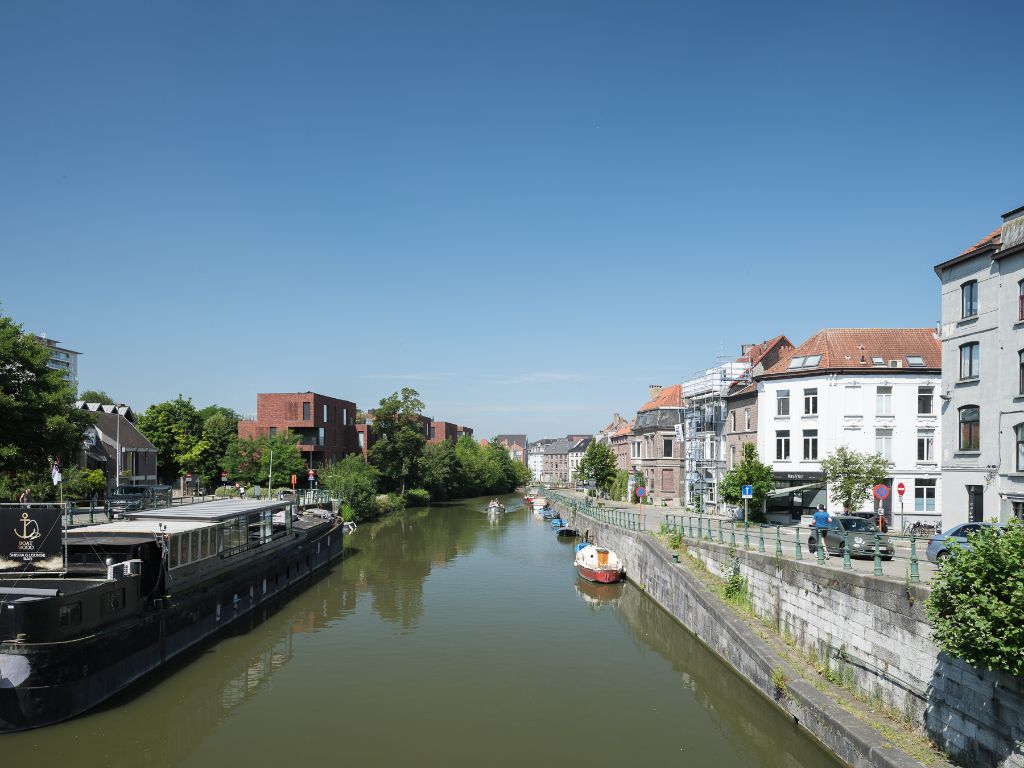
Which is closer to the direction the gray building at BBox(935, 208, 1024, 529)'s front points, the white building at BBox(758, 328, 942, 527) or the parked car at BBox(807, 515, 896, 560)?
the parked car

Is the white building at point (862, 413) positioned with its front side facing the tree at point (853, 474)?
yes

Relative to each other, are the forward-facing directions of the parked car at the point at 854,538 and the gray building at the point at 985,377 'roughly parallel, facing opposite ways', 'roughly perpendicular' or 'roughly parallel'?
roughly perpendicular

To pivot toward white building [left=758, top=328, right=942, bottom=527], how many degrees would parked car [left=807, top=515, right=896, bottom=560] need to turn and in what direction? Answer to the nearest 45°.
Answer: approximately 135° to its left

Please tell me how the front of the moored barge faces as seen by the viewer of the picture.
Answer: facing away from the viewer and to the right of the viewer

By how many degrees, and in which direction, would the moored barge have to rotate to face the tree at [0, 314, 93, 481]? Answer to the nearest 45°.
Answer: approximately 45° to its left

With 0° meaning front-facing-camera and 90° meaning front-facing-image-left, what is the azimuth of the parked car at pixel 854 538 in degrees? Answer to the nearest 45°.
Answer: approximately 315°

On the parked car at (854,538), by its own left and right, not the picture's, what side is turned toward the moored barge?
right
